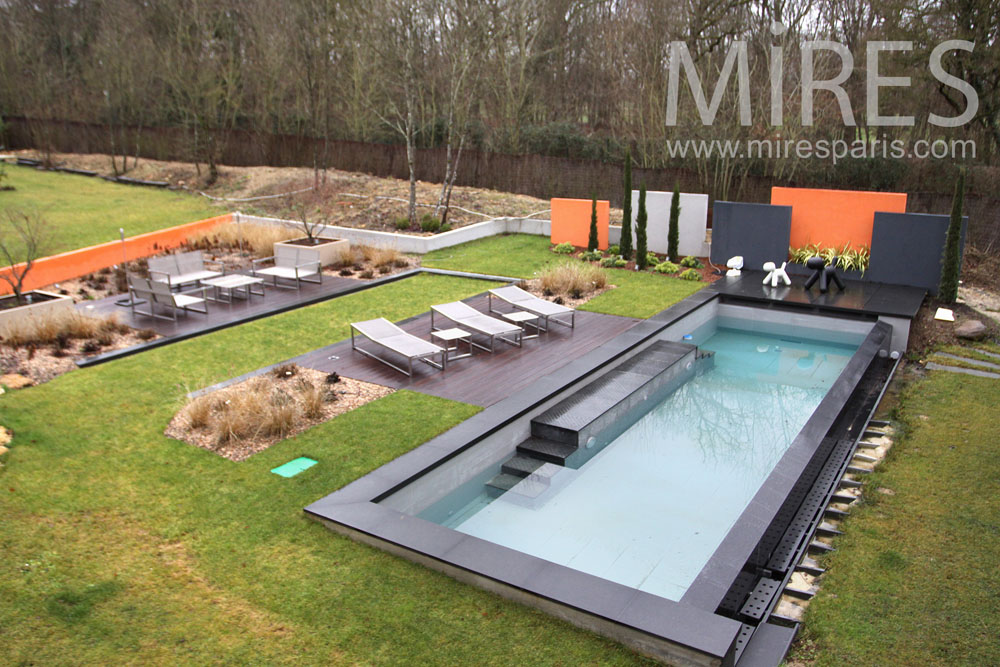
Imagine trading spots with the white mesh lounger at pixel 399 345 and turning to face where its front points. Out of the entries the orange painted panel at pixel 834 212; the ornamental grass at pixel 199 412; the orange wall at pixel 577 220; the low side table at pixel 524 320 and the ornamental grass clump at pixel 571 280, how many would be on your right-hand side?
1

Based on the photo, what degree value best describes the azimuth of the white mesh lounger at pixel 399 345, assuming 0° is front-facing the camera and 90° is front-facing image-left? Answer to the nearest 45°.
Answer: approximately 315°

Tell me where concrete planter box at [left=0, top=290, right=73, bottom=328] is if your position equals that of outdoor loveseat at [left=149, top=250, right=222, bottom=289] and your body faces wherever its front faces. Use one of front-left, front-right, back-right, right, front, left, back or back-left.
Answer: right

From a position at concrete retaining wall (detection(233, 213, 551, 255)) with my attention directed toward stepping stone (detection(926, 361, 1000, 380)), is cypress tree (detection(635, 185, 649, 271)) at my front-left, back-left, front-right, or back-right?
front-left

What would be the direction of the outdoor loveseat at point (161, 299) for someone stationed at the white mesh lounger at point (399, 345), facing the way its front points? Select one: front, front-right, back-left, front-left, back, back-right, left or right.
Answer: back

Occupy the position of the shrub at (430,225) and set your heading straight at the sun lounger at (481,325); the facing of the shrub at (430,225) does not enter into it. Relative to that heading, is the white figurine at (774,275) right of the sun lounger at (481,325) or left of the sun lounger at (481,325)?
left

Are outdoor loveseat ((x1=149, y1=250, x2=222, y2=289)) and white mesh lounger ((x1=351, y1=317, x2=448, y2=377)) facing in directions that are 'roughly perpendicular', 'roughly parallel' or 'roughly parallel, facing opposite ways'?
roughly parallel

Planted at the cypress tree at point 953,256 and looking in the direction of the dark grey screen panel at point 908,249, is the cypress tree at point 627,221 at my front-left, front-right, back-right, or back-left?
front-left

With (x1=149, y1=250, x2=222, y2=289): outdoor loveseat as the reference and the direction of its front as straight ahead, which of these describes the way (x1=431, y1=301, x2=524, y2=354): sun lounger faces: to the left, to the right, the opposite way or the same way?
the same way

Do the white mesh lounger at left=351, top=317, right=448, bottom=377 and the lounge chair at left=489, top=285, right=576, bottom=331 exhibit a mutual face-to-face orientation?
no

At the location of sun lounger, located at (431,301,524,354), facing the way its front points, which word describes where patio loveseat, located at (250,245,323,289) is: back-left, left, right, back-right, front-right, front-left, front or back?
back

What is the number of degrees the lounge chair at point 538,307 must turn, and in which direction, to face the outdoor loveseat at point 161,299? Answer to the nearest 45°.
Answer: approximately 135° to its right

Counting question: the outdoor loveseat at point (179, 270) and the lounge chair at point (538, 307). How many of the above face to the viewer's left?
0

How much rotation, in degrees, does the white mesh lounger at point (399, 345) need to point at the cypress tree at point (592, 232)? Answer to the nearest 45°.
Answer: approximately 90° to its left

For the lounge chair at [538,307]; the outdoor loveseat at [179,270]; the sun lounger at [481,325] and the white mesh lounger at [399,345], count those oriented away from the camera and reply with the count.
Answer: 0

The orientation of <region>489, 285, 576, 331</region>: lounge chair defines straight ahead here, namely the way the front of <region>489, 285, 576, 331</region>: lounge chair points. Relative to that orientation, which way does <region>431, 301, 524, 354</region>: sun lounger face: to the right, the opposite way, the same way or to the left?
the same way

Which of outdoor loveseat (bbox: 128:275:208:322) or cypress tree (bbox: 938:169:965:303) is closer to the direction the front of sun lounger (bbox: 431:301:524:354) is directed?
the cypress tree

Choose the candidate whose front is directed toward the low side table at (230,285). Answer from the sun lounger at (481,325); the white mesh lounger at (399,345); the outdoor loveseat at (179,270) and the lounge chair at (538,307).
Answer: the outdoor loveseat at (179,270)

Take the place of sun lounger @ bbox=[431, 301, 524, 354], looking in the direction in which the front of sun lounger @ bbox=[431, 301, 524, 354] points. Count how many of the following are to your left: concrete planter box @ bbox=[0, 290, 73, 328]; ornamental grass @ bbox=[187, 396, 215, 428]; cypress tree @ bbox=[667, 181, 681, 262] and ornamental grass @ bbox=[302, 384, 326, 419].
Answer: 1

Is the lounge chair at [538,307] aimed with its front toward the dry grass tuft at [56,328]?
no

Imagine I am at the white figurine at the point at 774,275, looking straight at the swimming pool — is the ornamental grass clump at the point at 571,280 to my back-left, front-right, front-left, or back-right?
front-right

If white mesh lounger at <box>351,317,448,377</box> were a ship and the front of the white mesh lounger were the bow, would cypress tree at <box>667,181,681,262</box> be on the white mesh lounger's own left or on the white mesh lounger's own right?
on the white mesh lounger's own left

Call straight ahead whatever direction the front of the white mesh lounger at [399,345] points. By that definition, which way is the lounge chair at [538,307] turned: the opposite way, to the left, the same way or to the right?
the same way

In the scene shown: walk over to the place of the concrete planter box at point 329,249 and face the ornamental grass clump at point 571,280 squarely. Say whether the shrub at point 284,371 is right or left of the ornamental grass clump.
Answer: right
